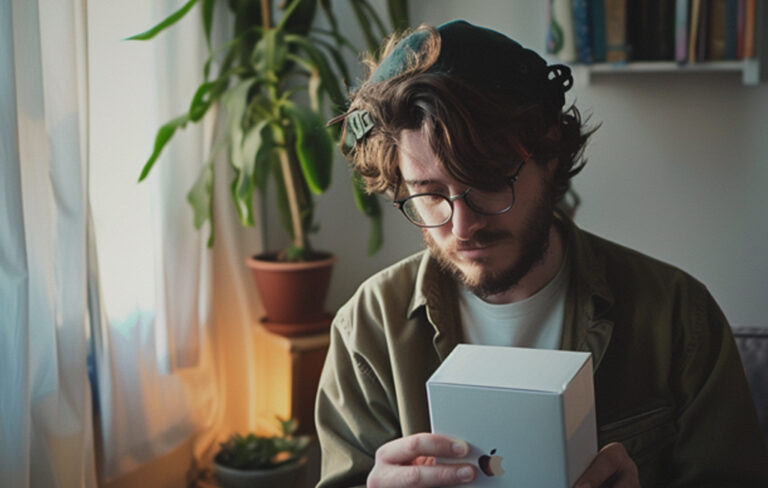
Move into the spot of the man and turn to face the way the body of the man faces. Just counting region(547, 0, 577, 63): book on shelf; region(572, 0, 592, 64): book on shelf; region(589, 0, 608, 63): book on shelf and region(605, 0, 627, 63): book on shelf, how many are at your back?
4

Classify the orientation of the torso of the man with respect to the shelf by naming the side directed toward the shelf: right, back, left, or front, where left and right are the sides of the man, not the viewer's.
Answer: back

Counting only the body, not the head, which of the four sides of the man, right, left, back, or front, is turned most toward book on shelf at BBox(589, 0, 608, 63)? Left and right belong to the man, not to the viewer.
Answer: back

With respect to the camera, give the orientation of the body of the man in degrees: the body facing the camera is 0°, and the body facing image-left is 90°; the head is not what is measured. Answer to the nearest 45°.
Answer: approximately 0°

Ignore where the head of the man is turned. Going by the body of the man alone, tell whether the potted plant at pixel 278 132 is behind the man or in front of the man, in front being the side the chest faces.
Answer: behind

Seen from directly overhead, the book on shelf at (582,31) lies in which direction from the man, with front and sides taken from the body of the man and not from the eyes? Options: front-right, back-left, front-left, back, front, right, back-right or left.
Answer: back

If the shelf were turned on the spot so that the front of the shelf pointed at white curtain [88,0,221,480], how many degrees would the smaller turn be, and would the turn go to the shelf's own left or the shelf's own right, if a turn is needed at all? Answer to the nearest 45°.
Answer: approximately 45° to the shelf's own right
